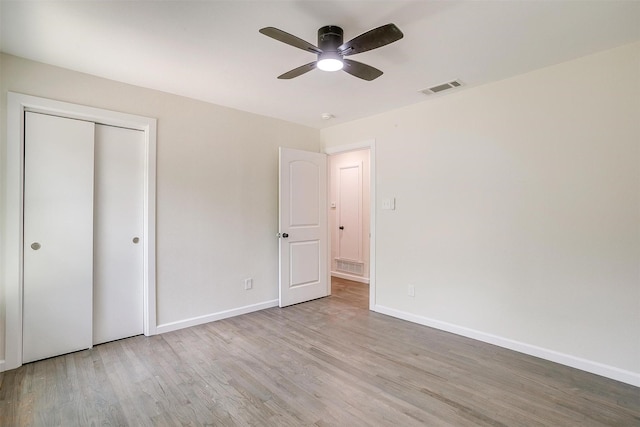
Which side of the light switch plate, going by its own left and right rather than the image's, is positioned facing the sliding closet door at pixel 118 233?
front

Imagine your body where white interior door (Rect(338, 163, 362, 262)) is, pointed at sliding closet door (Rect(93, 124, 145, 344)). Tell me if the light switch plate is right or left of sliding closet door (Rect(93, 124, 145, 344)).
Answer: left

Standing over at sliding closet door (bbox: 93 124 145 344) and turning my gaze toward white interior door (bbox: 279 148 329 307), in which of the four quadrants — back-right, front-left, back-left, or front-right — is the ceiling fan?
front-right

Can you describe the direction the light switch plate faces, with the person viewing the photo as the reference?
facing the viewer and to the left of the viewer

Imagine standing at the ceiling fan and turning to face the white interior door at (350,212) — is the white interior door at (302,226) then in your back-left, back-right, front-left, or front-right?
front-left

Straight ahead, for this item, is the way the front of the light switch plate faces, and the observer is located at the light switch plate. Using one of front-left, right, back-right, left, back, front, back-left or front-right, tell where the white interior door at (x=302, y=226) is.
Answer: front-right

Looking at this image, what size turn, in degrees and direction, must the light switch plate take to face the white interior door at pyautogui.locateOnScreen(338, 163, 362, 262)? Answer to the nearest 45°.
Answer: approximately 135° to its right

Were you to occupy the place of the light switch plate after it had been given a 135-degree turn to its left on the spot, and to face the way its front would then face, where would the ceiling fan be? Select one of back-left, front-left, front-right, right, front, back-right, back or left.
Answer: right

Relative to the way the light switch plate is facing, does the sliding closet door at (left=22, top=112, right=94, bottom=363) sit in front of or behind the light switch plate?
in front

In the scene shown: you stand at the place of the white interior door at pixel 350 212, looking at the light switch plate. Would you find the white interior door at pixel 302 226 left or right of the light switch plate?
right
